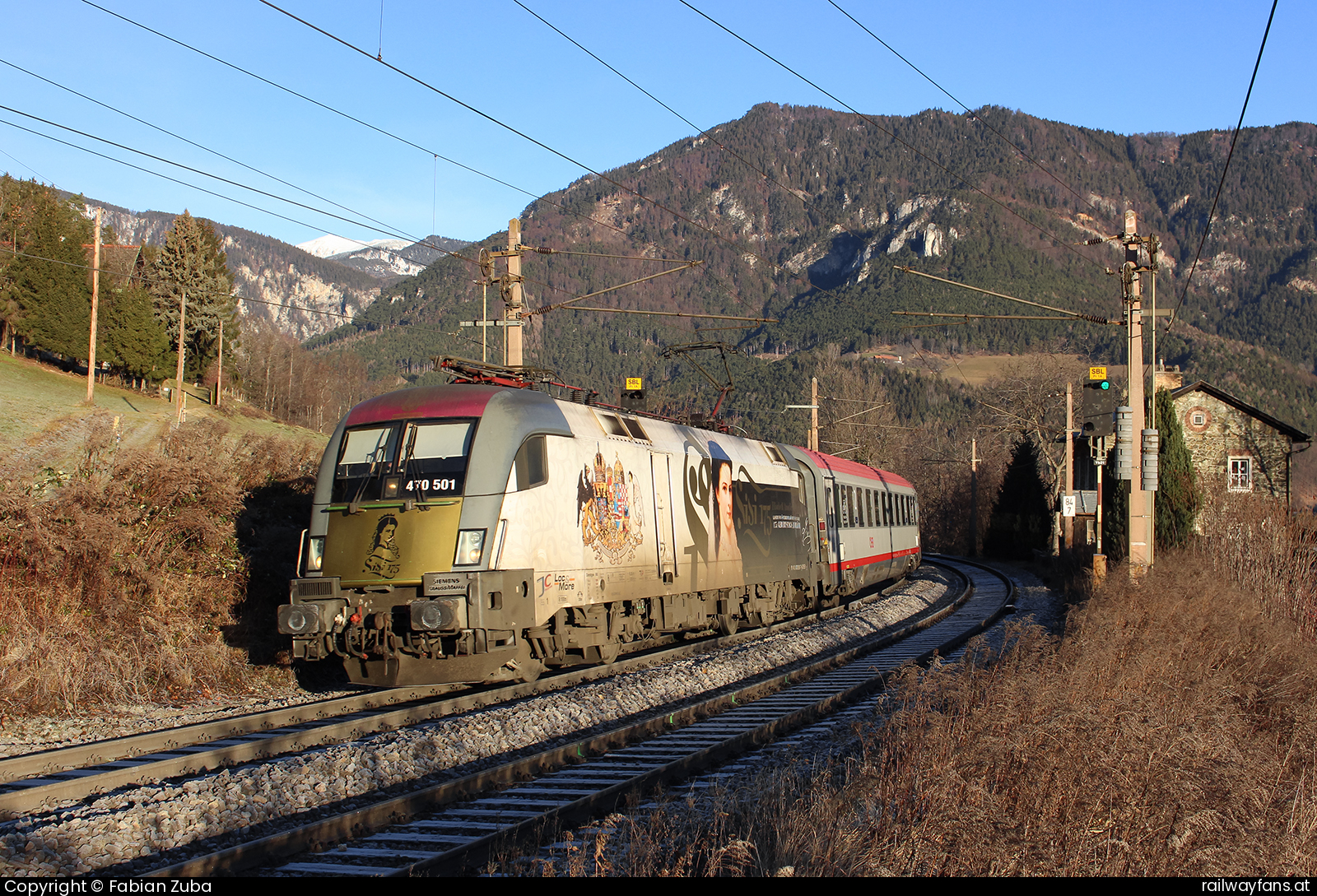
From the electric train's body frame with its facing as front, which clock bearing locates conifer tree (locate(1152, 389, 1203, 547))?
The conifer tree is roughly at 6 o'clock from the electric train.

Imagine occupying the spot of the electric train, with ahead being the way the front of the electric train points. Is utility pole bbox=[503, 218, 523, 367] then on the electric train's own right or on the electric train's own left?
on the electric train's own right

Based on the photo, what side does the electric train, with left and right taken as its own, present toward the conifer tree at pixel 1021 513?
back

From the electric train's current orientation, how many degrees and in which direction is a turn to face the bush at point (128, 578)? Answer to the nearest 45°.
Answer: approximately 45° to its right

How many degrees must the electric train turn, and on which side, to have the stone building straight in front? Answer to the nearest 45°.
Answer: approximately 180°

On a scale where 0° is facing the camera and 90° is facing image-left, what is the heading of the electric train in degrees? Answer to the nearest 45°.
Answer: approximately 45°

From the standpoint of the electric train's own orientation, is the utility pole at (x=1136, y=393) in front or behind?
behind
